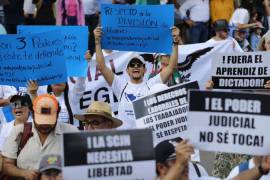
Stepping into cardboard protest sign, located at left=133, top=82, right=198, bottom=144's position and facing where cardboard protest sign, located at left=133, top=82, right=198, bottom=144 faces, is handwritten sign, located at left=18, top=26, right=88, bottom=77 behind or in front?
behind

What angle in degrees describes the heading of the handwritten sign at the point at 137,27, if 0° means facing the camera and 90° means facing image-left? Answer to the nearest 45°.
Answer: approximately 0°

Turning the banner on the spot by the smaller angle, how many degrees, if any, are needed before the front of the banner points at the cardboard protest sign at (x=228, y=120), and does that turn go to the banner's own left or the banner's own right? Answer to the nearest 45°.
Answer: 0° — it already faces it

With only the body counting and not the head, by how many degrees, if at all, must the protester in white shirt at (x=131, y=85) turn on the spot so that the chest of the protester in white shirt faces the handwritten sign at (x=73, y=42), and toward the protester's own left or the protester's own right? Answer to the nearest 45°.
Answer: approximately 135° to the protester's own right

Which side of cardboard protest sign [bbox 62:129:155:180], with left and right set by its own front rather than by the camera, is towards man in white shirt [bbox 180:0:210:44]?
back

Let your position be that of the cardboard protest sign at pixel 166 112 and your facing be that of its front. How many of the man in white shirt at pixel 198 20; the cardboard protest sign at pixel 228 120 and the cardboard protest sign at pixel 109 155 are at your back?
1

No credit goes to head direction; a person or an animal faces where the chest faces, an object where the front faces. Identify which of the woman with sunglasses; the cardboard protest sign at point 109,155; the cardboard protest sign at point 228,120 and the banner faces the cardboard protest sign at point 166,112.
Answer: the banner
